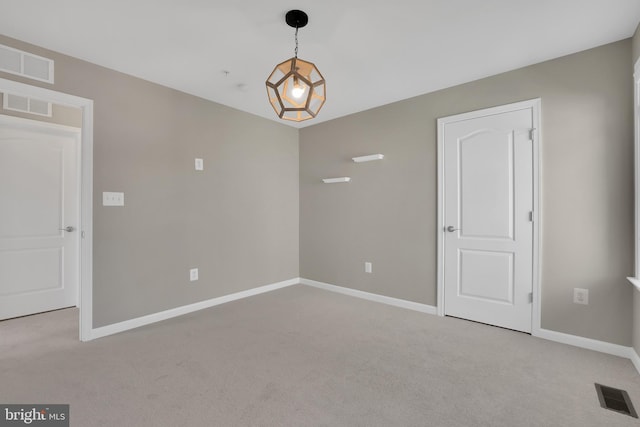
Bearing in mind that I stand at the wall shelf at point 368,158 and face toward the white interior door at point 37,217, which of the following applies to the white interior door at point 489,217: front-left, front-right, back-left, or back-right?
back-left

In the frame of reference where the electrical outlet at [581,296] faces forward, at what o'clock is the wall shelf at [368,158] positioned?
The wall shelf is roughly at 3 o'clock from the electrical outlet.

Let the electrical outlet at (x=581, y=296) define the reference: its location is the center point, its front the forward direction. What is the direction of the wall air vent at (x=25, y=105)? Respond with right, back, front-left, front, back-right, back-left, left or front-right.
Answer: front-right

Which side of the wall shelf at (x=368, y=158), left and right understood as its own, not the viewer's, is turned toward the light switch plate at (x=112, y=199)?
front

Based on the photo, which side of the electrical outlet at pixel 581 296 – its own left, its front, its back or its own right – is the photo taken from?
front

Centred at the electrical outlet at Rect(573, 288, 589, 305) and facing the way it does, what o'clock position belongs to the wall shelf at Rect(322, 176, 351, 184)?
The wall shelf is roughly at 3 o'clock from the electrical outlet.

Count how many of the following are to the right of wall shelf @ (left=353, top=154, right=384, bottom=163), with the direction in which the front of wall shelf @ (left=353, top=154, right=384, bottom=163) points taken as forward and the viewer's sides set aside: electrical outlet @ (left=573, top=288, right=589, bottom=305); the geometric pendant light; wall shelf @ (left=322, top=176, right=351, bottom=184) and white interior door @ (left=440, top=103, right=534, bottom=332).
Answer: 1

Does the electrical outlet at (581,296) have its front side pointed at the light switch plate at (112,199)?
no

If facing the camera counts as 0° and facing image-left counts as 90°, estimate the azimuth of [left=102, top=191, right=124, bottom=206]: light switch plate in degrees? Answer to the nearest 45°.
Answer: approximately 0°

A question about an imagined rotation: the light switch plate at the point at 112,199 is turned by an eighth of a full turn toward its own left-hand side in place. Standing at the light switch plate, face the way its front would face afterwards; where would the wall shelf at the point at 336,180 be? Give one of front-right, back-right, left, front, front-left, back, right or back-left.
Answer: front-left

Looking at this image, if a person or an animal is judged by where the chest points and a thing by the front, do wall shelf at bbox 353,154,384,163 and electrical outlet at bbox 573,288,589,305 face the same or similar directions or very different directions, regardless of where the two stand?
same or similar directions

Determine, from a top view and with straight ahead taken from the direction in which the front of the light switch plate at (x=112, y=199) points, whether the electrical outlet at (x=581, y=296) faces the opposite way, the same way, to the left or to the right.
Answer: to the right

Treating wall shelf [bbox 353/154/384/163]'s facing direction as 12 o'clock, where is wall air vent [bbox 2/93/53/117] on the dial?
The wall air vent is roughly at 1 o'clock from the wall shelf.

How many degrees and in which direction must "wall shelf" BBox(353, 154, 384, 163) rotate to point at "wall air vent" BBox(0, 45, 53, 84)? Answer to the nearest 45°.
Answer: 0° — it already faces it

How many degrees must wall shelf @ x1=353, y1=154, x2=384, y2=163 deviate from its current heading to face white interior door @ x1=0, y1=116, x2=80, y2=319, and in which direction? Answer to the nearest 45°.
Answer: approximately 45° to its right

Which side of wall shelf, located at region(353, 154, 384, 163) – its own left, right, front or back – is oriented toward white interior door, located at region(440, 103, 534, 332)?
left

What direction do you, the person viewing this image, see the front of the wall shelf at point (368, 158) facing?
facing the viewer and to the left of the viewer

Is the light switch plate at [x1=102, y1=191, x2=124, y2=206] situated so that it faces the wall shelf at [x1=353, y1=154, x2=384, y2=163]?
no
